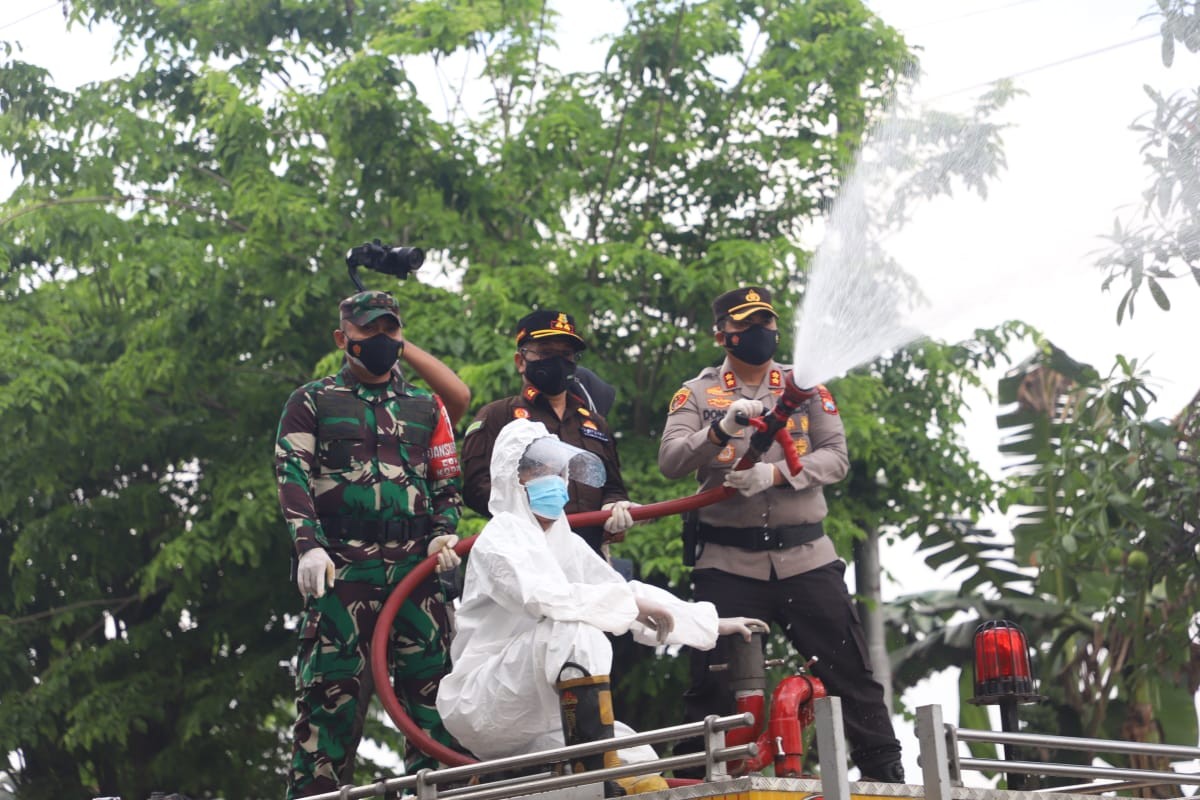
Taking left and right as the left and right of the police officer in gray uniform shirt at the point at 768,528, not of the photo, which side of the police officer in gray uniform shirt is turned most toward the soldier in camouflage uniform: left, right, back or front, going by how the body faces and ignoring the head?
right

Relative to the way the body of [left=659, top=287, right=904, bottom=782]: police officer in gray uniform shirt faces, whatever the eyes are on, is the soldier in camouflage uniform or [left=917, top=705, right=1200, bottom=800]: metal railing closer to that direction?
the metal railing

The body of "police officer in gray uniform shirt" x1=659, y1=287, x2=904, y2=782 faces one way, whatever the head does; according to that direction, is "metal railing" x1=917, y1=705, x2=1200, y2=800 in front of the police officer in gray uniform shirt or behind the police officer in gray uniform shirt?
in front

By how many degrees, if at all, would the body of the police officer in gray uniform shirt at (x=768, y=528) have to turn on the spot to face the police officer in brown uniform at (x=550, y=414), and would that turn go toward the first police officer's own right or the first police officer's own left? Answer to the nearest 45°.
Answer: approximately 90° to the first police officer's own right

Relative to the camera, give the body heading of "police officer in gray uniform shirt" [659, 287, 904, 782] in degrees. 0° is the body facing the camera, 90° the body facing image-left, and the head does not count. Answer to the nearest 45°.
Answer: approximately 0°

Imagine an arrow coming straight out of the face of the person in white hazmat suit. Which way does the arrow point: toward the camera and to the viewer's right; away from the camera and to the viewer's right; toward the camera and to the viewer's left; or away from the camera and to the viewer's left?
toward the camera and to the viewer's right
